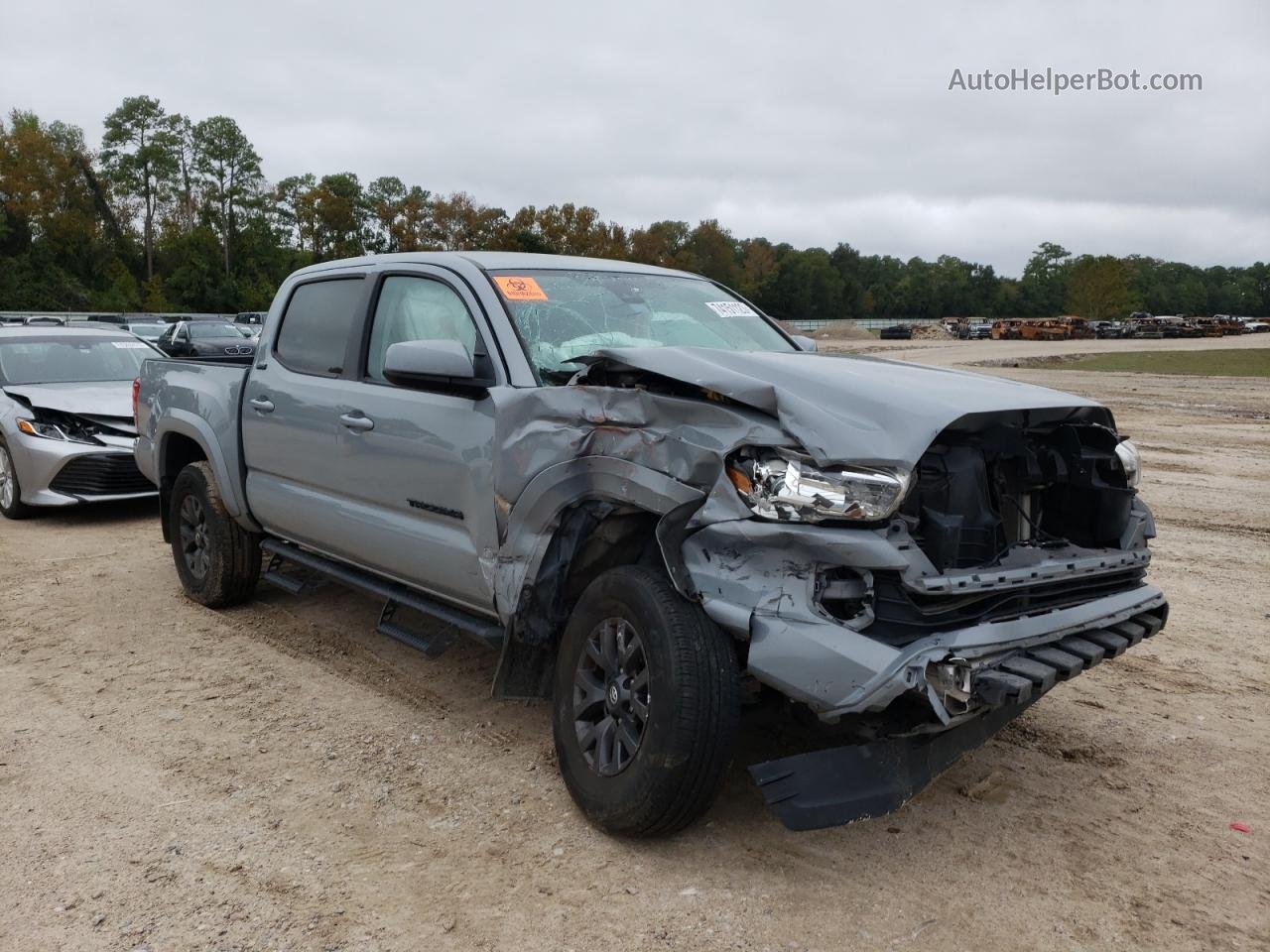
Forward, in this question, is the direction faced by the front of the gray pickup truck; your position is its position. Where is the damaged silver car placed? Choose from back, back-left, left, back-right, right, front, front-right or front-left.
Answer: back

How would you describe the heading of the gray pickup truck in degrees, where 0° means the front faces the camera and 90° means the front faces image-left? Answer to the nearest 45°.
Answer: approximately 315°

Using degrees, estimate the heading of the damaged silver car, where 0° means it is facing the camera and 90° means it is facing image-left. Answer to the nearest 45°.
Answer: approximately 315°
